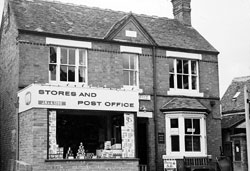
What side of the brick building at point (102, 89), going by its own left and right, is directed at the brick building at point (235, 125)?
left

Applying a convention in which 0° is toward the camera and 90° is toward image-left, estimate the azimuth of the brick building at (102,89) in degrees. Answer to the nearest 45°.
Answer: approximately 315°
